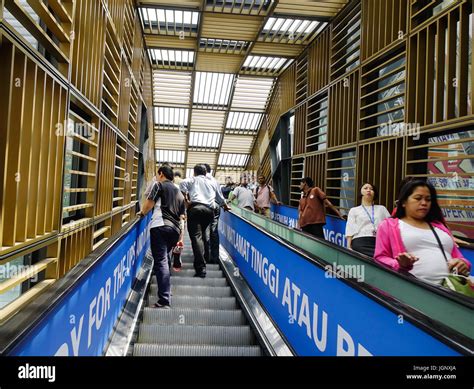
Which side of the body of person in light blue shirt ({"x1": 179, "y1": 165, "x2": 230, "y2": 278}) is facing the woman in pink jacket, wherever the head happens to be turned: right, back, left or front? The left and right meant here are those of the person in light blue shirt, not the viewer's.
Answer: back

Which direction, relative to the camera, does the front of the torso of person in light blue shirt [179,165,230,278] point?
away from the camera

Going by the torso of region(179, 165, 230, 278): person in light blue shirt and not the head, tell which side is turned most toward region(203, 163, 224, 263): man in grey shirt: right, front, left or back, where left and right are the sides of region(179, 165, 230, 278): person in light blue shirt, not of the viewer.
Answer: front

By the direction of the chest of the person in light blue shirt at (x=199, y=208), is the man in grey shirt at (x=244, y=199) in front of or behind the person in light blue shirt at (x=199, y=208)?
in front
